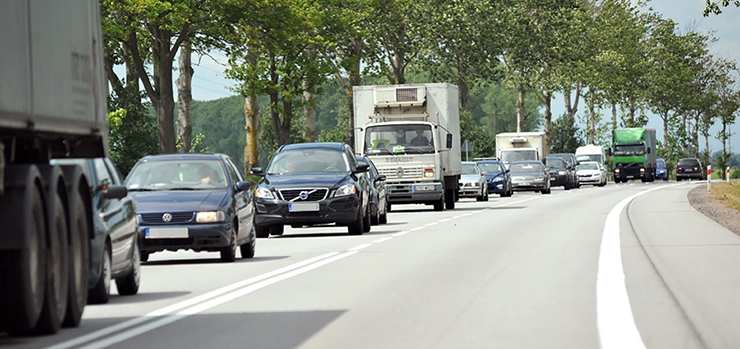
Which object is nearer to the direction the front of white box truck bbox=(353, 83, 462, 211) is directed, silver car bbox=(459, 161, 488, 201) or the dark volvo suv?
the dark volvo suv

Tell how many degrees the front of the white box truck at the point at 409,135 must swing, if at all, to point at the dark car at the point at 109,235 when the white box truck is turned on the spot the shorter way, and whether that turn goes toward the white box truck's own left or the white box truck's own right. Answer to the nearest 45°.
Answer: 0° — it already faces it

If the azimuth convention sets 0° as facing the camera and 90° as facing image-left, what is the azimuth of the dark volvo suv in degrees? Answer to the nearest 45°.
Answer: approximately 0°

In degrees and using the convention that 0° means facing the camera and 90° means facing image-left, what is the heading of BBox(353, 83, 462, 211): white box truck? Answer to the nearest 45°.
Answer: approximately 0°

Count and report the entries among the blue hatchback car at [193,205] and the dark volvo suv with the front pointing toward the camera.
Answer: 2
